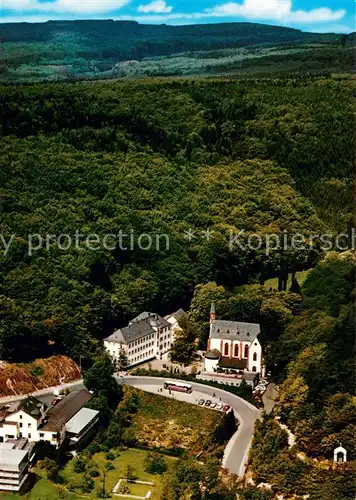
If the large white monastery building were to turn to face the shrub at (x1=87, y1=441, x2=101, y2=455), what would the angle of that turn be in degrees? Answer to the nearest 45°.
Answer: approximately 45° to its right

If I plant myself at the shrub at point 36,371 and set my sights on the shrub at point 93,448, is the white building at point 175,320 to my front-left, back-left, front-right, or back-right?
back-left

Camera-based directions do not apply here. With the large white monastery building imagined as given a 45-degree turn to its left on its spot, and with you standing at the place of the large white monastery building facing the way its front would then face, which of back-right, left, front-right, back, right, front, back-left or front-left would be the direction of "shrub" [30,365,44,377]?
back-right

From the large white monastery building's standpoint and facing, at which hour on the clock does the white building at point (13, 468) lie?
The white building is roughly at 2 o'clock from the large white monastery building.

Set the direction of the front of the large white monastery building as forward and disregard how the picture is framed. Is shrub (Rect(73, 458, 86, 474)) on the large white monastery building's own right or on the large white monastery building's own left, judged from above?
on the large white monastery building's own right

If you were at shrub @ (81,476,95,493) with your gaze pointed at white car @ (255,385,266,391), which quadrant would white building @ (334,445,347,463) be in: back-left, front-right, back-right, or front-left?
front-right

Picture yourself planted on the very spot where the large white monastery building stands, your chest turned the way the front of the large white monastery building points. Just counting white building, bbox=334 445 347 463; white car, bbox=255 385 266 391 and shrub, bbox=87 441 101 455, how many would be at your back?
0

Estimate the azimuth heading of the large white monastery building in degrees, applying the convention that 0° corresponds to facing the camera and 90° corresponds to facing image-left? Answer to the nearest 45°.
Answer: approximately 315°
